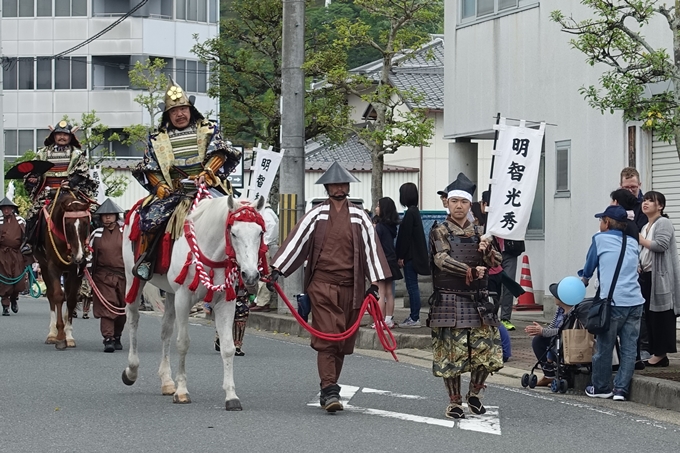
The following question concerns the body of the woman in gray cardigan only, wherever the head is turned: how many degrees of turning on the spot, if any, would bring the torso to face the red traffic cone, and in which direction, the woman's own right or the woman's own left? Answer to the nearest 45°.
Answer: approximately 90° to the woman's own right

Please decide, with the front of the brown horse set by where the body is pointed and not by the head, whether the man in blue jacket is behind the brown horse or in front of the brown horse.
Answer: in front

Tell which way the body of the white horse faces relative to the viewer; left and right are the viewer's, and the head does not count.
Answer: facing the viewer and to the right of the viewer

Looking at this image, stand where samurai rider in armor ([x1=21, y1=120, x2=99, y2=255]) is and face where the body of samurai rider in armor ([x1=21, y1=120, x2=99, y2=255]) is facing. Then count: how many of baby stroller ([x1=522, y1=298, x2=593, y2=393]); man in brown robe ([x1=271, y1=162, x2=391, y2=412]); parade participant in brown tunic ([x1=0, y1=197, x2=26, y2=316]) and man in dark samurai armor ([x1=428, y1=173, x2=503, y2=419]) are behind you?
1

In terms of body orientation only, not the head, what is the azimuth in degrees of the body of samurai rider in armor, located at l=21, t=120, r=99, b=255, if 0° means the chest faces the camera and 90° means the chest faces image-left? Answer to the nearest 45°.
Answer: approximately 0°

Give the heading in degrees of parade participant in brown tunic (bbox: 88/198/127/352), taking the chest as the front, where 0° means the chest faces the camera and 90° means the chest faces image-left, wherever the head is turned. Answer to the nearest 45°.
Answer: approximately 0°

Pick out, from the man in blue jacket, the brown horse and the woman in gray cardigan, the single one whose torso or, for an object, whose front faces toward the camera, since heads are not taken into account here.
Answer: the brown horse

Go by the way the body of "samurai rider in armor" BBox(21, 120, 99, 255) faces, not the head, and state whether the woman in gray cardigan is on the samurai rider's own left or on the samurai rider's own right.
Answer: on the samurai rider's own left

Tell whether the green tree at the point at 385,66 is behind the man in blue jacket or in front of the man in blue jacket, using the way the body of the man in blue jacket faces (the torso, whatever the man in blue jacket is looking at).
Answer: in front

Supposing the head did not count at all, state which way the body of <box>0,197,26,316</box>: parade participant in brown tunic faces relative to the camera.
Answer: toward the camera

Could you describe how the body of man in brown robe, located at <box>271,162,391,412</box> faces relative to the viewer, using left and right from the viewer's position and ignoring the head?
facing the viewer

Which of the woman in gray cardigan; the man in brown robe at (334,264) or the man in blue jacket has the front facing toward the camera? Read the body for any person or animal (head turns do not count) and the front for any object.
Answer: the man in brown robe
